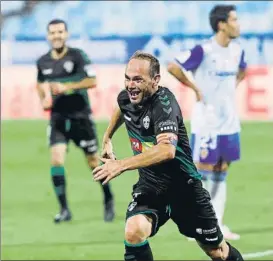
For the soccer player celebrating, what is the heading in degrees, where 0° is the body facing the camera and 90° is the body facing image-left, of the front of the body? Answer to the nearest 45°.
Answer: approximately 45°
